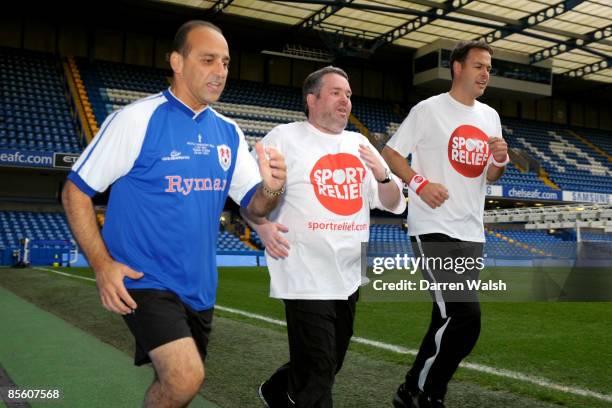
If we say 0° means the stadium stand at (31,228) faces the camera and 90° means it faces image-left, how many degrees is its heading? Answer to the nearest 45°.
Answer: approximately 0°

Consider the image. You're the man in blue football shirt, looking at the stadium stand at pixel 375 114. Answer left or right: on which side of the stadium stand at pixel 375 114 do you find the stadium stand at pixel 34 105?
left

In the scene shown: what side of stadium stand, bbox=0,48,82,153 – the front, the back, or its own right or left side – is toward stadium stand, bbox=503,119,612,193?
left

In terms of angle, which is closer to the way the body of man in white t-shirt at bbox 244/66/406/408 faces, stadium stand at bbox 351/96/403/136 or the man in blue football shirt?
the man in blue football shirt

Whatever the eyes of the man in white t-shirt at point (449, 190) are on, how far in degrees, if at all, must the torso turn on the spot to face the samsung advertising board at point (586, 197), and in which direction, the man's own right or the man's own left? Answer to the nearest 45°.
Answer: approximately 135° to the man's own left
